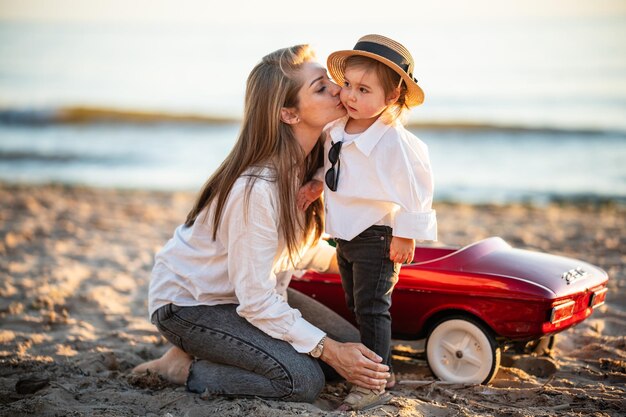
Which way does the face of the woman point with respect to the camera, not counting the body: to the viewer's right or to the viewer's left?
to the viewer's right

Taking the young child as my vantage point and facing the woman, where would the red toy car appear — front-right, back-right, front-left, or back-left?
back-right

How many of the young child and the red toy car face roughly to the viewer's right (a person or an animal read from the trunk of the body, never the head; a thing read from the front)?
0

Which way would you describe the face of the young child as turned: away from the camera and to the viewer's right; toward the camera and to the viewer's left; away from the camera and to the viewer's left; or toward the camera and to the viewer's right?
toward the camera and to the viewer's left

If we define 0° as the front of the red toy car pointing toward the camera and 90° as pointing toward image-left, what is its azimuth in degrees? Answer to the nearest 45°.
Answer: approximately 135°

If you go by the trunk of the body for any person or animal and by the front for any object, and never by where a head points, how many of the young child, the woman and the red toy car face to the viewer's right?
1

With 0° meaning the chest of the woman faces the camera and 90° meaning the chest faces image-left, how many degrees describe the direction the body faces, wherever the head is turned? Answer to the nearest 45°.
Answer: approximately 270°

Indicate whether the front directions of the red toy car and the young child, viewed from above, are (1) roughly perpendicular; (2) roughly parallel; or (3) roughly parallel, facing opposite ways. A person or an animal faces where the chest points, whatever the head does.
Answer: roughly perpendicular

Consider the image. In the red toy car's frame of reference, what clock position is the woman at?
The woman is roughly at 10 o'clock from the red toy car.

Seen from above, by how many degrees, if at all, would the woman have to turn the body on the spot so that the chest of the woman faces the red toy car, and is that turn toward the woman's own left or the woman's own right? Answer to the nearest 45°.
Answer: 0° — they already face it
